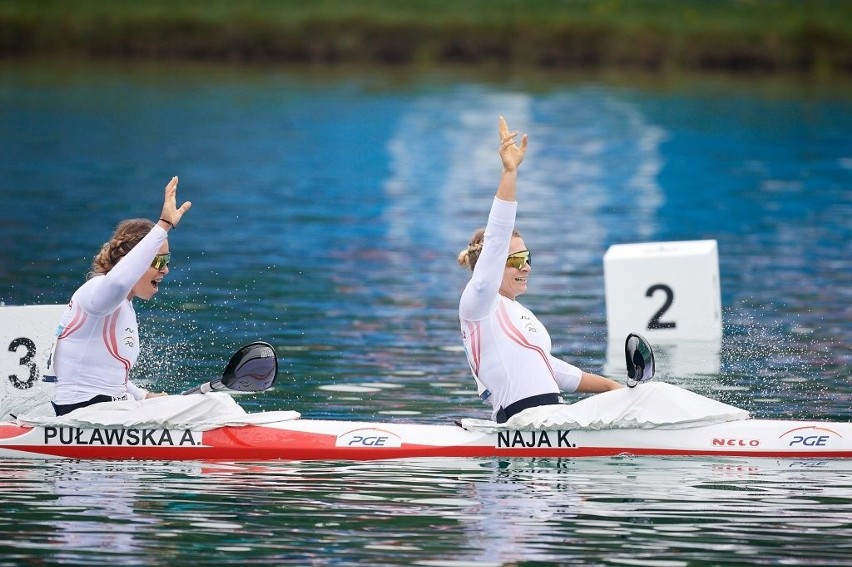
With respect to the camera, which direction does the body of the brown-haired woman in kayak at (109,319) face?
to the viewer's right

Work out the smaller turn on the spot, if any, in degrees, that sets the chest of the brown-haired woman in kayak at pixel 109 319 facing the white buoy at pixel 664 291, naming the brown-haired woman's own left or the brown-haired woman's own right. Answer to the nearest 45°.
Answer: approximately 45° to the brown-haired woman's own left

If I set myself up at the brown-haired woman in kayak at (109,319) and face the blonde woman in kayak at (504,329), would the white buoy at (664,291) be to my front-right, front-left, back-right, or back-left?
front-left

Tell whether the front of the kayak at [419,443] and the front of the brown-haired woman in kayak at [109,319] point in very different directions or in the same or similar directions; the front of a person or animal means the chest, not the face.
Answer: same or similar directions

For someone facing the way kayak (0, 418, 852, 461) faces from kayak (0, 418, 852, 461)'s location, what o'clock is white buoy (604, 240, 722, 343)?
The white buoy is roughly at 10 o'clock from the kayak.

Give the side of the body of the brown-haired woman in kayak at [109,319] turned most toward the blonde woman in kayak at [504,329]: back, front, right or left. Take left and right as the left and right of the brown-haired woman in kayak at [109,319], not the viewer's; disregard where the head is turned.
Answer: front

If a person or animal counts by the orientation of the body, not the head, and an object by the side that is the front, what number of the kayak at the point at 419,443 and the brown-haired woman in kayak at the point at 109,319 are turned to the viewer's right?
2

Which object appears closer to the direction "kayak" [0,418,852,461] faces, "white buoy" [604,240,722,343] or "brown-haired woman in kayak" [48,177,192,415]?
the white buoy

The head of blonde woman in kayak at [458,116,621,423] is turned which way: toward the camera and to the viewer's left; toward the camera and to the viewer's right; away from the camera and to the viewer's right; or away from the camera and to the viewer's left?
toward the camera and to the viewer's right

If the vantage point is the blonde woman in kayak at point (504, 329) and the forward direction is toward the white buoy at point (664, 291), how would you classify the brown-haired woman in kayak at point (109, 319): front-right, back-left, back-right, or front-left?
back-left

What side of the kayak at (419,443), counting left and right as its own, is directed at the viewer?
right
